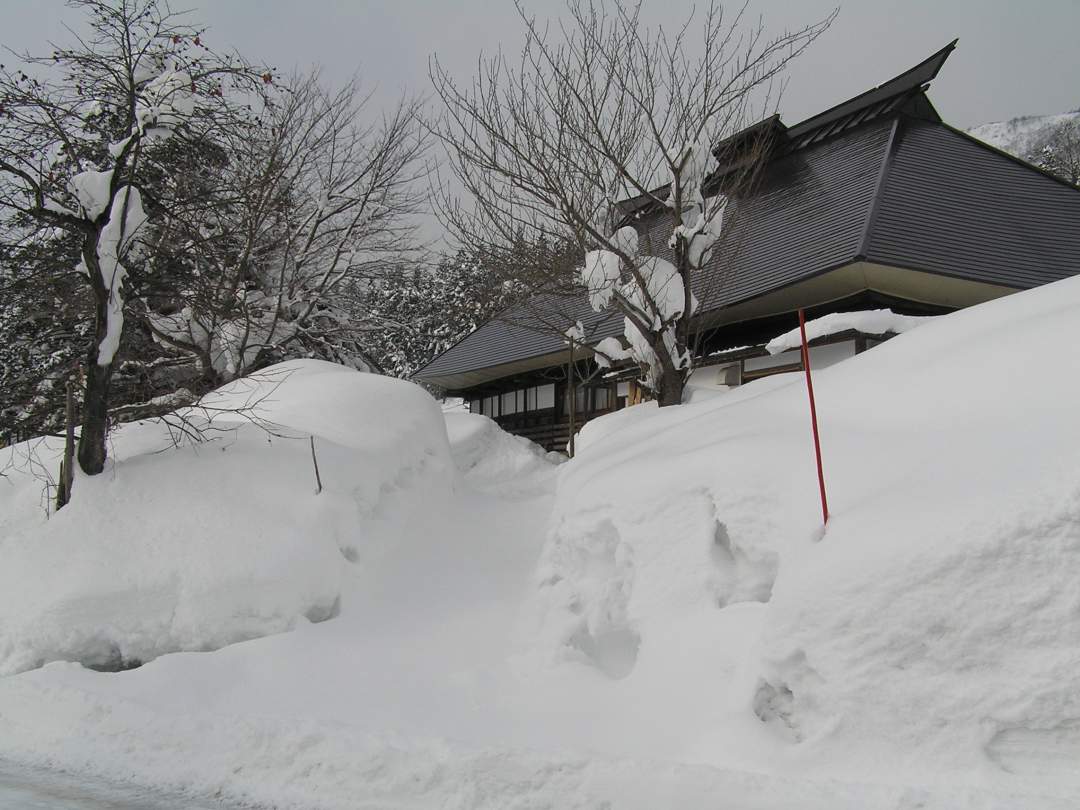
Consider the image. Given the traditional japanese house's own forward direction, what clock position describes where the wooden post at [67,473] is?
The wooden post is roughly at 12 o'clock from the traditional japanese house.

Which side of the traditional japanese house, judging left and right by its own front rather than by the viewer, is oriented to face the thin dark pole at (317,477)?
front

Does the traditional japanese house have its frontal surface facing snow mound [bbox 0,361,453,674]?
yes

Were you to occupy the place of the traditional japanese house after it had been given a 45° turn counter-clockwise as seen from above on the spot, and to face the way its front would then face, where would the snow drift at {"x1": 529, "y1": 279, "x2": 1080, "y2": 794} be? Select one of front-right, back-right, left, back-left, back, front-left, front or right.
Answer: front

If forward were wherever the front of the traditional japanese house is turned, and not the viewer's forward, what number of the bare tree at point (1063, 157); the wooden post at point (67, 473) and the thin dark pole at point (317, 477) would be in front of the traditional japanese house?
2

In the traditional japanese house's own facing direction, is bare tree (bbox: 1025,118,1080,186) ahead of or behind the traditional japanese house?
behind

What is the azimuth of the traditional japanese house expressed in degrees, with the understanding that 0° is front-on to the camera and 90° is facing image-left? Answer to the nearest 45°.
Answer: approximately 45°
